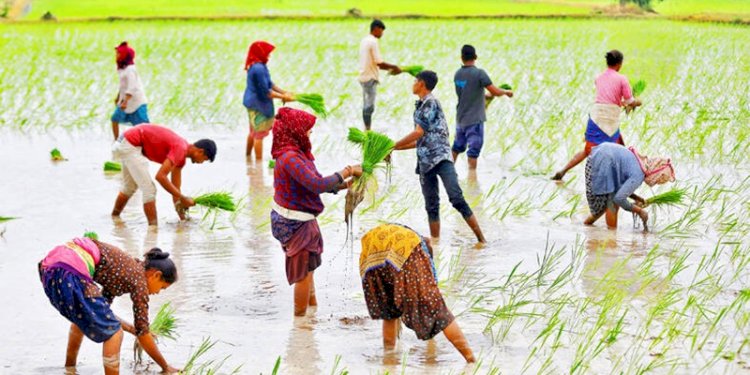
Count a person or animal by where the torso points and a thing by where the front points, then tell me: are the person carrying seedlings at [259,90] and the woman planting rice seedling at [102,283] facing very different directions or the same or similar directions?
same or similar directions

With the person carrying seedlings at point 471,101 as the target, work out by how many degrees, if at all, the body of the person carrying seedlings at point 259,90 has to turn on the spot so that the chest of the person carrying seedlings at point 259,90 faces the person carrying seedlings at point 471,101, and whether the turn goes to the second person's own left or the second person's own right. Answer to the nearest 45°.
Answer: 0° — they already face them

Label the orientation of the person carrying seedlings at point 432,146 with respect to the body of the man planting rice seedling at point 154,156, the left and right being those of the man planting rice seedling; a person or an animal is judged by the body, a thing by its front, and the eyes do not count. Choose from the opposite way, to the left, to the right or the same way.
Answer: the opposite way

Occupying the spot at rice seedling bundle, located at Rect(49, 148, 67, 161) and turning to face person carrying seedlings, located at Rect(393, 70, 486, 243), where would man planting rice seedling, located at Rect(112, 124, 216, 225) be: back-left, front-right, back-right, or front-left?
front-right

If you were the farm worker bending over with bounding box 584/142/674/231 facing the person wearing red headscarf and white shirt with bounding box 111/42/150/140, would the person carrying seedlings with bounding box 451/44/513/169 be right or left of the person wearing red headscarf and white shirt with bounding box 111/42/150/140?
right

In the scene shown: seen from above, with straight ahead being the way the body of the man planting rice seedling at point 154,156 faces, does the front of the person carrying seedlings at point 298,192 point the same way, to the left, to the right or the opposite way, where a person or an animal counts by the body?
the same way

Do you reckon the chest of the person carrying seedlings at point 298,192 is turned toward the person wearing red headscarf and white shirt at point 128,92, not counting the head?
no

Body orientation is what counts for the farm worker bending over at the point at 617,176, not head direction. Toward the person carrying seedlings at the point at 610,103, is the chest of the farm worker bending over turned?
no

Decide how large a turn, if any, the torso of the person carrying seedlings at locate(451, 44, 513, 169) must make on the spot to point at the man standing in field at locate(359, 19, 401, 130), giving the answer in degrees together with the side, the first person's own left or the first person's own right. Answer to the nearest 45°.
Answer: approximately 90° to the first person's own left

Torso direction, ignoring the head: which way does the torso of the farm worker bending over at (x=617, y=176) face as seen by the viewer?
to the viewer's right

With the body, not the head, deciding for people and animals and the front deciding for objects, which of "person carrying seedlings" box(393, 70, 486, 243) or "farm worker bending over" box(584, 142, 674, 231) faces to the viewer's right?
the farm worker bending over

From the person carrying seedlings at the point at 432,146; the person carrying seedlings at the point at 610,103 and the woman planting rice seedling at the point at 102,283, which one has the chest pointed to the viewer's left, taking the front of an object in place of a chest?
the person carrying seedlings at the point at 432,146

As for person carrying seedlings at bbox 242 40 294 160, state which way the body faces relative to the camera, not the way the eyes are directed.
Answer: to the viewer's right

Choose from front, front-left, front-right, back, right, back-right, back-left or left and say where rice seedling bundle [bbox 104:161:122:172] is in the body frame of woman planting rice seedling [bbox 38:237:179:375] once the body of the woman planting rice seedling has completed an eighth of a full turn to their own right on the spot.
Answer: back-left

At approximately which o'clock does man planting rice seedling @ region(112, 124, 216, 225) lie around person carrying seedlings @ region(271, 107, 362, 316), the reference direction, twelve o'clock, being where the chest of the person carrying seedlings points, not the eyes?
The man planting rice seedling is roughly at 8 o'clock from the person carrying seedlings.

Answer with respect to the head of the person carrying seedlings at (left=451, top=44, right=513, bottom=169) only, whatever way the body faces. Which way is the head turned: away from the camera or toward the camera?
away from the camera

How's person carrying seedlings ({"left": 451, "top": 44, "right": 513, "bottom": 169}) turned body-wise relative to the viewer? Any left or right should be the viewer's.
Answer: facing away from the viewer and to the right of the viewer

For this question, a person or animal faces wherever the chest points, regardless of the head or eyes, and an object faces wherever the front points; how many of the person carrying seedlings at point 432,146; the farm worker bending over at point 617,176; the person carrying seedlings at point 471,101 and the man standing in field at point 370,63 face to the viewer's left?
1

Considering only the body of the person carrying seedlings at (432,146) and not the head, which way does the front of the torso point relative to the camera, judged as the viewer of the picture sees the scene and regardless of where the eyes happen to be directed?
to the viewer's left

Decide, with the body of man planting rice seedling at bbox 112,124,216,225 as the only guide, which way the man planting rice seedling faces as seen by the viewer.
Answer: to the viewer's right

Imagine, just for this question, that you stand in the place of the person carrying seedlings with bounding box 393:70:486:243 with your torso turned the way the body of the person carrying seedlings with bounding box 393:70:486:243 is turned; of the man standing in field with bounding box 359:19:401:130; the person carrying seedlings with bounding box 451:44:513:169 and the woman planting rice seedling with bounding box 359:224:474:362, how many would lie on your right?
2
